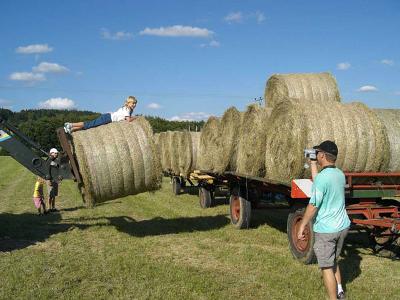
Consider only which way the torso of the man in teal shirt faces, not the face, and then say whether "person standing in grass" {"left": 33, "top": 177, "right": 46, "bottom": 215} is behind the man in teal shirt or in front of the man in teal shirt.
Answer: in front

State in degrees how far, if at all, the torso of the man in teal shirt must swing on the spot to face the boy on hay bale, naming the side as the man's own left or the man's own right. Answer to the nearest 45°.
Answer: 0° — they already face them

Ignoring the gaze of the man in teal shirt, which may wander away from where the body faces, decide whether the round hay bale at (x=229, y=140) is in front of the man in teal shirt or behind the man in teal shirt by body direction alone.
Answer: in front

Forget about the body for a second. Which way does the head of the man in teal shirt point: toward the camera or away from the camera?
away from the camera

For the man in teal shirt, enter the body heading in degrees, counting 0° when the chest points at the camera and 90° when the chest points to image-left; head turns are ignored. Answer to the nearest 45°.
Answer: approximately 135°

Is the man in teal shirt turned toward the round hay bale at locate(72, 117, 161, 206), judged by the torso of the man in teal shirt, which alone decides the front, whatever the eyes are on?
yes

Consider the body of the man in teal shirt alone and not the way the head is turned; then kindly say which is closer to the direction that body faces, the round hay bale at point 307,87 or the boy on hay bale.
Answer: the boy on hay bale
